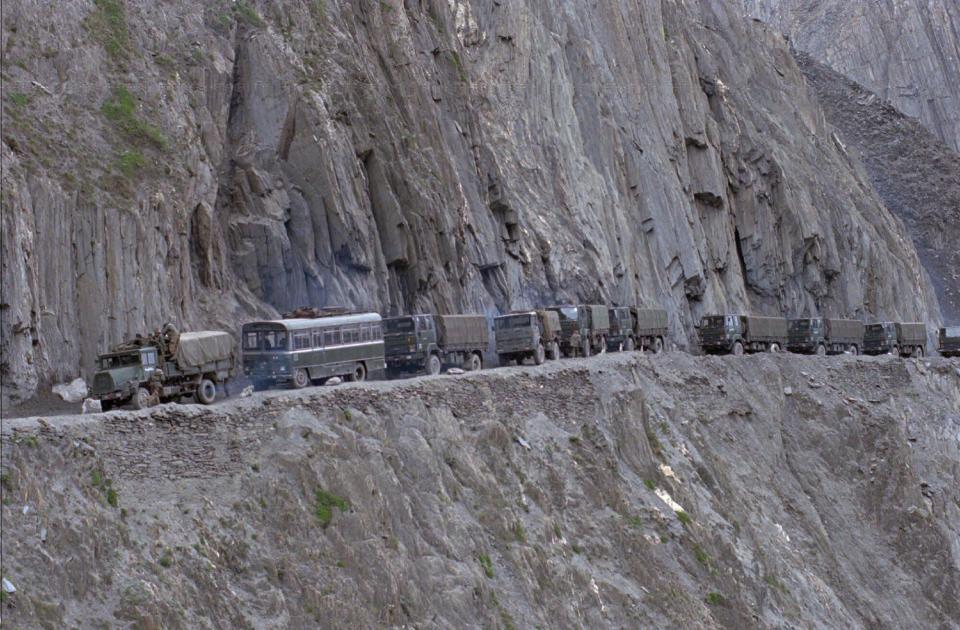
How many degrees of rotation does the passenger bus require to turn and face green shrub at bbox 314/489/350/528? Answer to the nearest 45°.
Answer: approximately 45° to its left

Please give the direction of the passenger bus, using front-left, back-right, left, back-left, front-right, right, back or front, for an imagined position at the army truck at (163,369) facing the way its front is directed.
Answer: back

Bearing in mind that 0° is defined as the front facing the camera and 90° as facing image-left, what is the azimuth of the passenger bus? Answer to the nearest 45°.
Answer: approximately 45°

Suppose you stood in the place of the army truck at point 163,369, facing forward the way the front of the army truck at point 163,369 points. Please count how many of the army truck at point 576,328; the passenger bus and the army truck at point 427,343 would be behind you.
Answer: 3

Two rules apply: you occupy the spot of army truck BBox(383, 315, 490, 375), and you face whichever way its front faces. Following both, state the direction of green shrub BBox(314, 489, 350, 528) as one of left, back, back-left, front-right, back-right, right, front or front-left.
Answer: front-left

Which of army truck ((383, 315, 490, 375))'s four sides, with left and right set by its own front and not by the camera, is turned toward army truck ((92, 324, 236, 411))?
front

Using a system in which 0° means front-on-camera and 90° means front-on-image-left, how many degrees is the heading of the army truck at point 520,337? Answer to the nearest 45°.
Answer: approximately 45°

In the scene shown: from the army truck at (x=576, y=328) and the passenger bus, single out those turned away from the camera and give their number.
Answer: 0

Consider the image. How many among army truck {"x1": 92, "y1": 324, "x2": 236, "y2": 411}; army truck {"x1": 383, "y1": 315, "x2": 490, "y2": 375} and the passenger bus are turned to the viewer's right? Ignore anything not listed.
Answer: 0

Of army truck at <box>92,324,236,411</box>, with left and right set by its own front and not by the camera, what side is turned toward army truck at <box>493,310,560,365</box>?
back

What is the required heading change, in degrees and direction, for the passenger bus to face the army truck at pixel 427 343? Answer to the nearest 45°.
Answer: approximately 180°

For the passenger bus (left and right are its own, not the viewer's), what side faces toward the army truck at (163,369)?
front

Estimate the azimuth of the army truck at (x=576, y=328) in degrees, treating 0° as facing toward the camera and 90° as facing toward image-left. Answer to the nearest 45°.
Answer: approximately 45°

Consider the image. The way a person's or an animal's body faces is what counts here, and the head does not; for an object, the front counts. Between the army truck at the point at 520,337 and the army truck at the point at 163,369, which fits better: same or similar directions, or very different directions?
same or similar directions

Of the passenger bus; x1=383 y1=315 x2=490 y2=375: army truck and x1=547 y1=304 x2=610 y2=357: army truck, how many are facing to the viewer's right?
0
